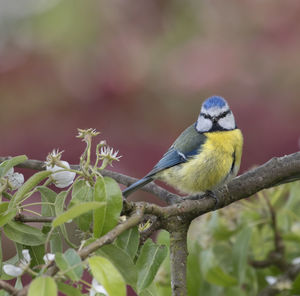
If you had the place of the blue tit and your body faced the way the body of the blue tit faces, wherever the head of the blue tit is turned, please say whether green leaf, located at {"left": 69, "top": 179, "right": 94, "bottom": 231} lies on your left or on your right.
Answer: on your right

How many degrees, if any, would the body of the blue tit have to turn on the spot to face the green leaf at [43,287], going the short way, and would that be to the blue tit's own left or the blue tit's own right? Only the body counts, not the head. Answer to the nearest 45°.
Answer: approximately 45° to the blue tit's own right

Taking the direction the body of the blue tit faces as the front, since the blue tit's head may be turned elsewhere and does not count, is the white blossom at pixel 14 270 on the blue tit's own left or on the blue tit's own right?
on the blue tit's own right

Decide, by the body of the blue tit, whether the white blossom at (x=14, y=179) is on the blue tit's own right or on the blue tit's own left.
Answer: on the blue tit's own right

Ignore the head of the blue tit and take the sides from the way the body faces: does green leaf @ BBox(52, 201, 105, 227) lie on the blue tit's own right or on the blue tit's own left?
on the blue tit's own right

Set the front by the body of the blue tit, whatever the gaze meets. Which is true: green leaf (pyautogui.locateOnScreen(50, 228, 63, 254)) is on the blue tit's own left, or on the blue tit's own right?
on the blue tit's own right

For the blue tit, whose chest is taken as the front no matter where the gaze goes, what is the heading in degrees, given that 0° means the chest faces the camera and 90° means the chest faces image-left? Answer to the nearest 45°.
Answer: approximately 315°

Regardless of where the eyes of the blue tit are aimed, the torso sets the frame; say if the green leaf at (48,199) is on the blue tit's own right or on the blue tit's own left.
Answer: on the blue tit's own right

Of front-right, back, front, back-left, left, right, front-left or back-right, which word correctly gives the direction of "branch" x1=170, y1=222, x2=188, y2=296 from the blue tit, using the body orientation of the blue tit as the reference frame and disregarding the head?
front-right
